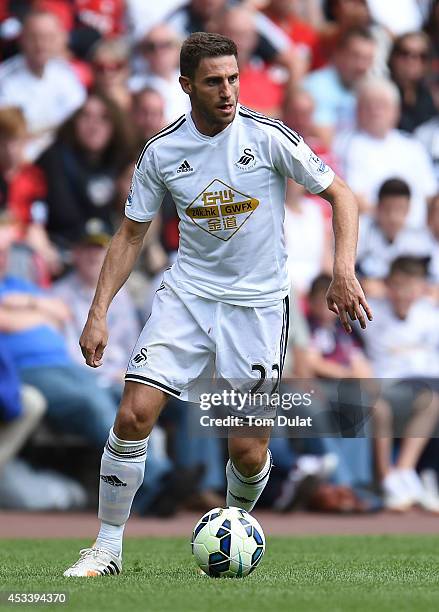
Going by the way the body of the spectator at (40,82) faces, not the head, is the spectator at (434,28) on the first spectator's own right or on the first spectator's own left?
on the first spectator's own left

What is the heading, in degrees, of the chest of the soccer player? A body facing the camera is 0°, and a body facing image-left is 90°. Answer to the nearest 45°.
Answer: approximately 0°

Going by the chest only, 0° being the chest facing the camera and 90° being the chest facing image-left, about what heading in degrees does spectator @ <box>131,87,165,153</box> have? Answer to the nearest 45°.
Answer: approximately 0°

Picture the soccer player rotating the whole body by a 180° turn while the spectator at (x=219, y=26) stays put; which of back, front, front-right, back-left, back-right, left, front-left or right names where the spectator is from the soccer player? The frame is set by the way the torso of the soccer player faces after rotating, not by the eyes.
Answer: front

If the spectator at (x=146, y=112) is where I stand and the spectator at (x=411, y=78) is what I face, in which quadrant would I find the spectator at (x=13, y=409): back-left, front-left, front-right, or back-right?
back-right
